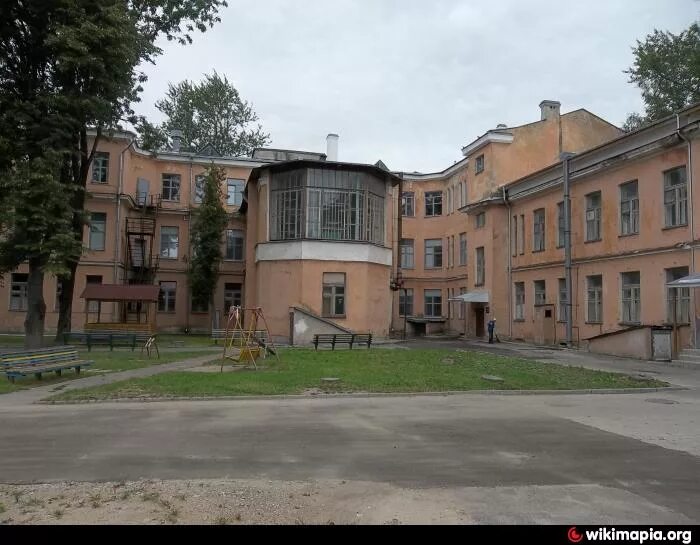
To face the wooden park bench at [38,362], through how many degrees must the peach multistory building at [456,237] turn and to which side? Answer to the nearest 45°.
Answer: approximately 45° to its right

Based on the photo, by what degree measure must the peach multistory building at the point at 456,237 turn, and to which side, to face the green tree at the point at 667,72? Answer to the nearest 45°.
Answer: approximately 90° to its left

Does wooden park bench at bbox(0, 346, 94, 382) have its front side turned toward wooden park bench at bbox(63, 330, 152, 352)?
no

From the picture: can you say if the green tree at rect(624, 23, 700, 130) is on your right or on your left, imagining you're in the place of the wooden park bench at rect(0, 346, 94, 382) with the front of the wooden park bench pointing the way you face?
on your left

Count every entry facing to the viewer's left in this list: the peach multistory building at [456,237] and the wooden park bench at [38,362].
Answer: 0

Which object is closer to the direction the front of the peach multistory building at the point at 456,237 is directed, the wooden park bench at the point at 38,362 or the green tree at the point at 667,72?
the wooden park bench

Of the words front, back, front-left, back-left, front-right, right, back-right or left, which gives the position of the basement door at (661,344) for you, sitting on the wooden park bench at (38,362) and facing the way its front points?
front-left

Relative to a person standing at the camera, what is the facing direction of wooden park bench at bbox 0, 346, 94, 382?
facing the viewer and to the right of the viewer

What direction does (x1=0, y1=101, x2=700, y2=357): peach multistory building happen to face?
toward the camera
